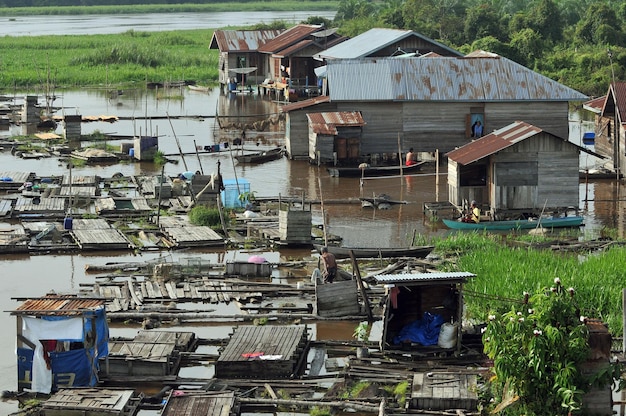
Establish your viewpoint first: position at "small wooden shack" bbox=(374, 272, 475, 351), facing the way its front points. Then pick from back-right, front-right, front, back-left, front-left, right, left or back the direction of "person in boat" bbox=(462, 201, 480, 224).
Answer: back

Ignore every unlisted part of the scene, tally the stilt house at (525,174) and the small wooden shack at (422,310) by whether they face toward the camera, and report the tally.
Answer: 2

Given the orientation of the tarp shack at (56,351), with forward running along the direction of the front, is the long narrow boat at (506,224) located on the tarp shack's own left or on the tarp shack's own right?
on the tarp shack's own left

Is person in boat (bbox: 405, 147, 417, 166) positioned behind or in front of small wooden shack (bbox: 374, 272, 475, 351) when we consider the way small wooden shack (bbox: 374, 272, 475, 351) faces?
behind

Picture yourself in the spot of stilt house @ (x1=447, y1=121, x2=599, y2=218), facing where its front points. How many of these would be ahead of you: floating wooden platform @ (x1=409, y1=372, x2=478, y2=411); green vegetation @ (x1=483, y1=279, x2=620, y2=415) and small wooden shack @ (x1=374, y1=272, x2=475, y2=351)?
3

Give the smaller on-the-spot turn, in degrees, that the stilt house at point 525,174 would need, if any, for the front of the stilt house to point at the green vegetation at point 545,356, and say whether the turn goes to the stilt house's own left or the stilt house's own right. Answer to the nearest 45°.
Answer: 0° — it already faces it

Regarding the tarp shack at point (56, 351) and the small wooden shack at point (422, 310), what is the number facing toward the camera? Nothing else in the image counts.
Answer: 2

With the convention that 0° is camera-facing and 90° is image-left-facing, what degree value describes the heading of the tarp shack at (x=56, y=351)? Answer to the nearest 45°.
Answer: approximately 0°
